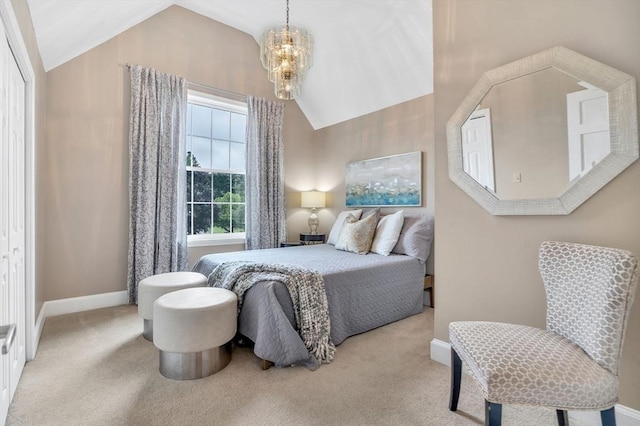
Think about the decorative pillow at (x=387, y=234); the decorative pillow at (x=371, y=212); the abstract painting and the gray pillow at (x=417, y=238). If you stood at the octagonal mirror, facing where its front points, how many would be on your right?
4

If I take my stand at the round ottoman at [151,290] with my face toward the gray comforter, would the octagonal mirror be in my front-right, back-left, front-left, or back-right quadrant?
front-right

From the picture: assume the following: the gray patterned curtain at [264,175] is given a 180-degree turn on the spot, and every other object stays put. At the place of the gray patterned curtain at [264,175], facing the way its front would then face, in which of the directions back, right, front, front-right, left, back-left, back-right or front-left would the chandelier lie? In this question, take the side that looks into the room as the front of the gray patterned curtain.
back-left

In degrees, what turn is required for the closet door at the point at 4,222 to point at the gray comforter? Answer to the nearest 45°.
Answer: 0° — it already faces it

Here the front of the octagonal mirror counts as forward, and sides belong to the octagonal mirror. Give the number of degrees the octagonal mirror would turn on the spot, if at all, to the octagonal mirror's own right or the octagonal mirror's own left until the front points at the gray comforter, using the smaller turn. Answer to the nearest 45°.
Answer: approximately 45° to the octagonal mirror's own right

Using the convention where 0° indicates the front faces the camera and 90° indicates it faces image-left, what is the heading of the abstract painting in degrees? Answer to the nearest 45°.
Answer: approximately 45°

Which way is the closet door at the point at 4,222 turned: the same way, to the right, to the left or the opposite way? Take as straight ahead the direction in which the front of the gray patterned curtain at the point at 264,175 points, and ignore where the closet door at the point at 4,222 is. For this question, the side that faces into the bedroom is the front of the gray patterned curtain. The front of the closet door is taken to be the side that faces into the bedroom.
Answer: to the left

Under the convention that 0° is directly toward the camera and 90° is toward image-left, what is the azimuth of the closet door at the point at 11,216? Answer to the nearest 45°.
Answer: approximately 270°

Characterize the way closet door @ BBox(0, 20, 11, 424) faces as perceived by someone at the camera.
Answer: facing to the right of the viewer

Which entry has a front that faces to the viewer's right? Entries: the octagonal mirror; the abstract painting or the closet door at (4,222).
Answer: the closet door

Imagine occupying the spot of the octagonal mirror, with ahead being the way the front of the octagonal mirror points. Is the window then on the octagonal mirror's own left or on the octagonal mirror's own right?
on the octagonal mirror's own right

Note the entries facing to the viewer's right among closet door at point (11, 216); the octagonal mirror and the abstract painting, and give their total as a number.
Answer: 1

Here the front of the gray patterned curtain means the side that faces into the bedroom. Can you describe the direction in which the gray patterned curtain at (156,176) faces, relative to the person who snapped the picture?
facing the viewer and to the right of the viewer

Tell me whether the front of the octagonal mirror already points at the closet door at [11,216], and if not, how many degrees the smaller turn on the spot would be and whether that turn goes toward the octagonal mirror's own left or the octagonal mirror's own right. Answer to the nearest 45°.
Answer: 0° — it already faces it

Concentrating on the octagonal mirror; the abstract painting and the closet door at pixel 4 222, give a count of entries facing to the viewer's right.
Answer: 1

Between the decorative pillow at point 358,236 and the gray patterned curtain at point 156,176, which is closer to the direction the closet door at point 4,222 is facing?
the decorative pillow

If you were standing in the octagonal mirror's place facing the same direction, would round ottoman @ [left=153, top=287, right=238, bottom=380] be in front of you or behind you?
in front
